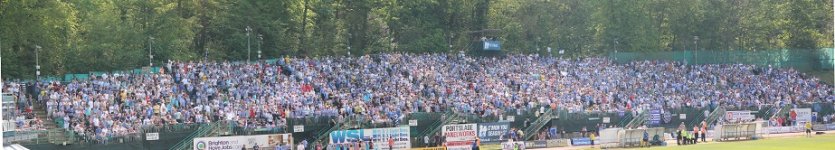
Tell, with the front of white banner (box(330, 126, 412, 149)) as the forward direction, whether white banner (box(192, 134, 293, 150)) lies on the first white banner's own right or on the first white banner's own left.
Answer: on the first white banner's own right

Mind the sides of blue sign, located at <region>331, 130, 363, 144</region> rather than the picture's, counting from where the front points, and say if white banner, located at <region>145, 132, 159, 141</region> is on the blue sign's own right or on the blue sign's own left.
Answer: on the blue sign's own right

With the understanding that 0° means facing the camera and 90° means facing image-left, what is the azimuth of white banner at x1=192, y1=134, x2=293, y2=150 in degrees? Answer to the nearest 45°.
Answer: approximately 0°

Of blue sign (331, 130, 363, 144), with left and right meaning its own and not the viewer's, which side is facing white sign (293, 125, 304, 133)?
right

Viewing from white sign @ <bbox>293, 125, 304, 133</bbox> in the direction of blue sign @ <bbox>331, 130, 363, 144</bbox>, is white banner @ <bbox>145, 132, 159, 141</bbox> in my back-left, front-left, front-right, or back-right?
back-right

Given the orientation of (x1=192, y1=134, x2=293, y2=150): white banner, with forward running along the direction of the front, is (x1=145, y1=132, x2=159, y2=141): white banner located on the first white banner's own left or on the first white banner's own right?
on the first white banner's own right

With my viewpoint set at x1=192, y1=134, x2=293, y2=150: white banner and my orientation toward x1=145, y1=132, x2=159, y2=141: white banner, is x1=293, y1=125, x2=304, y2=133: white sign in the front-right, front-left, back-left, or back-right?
back-right

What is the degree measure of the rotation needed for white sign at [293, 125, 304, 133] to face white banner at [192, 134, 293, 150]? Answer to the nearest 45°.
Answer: approximately 45° to its right

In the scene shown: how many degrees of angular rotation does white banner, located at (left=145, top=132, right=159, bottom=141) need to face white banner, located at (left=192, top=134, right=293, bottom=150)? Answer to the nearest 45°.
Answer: approximately 90° to its left

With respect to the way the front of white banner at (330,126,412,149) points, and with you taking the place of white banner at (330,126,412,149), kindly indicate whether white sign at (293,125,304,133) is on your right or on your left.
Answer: on your right

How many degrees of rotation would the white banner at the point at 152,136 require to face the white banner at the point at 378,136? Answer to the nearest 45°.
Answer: approximately 90° to its left
